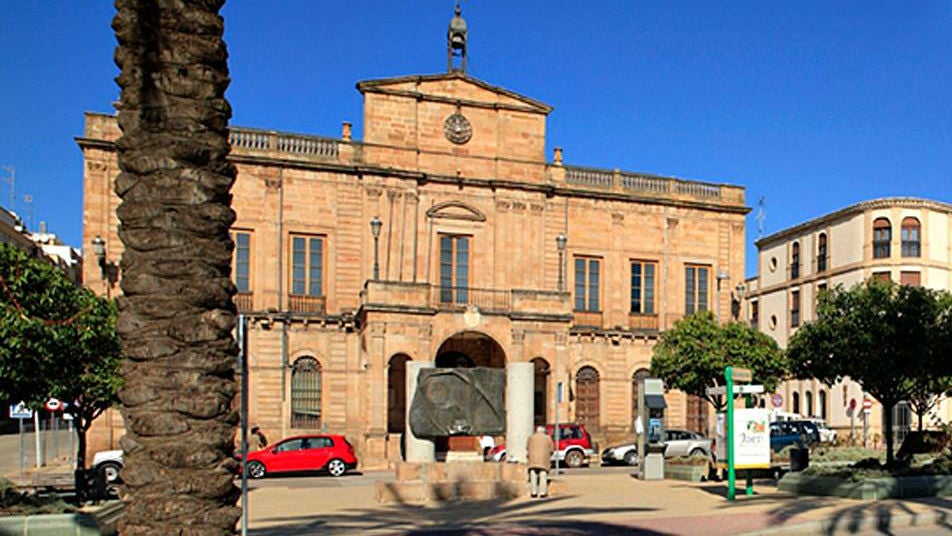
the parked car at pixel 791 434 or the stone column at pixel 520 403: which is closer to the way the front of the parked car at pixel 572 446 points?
the stone column

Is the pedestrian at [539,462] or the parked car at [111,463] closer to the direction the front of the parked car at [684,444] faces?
the parked car

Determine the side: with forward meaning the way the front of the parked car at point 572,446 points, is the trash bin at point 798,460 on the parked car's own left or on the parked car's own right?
on the parked car's own left

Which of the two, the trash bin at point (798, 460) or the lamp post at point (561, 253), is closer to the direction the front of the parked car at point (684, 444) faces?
the lamp post

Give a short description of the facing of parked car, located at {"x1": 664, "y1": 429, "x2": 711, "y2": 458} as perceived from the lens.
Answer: facing to the left of the viewer
